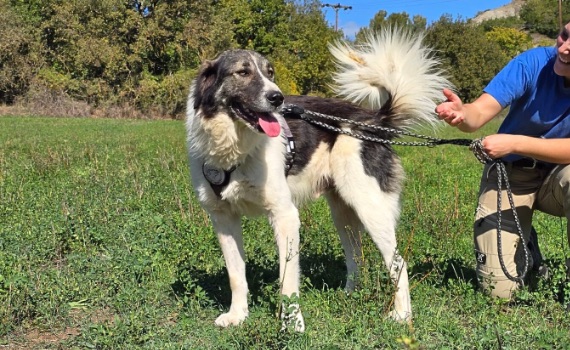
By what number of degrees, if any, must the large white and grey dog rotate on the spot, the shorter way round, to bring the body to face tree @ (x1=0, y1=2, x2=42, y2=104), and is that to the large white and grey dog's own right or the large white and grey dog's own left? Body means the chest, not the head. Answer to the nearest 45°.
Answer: approximately 90° to the large white and grey dog's own right

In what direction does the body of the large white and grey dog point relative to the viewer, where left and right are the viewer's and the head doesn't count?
facing the viewer and to the left of the viewer
